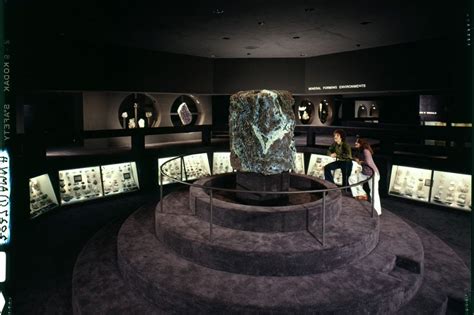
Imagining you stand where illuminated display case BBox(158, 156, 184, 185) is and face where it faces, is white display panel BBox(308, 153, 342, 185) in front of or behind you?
in front

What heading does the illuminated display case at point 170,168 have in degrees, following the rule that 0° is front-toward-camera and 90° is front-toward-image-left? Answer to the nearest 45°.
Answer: approximately 315°

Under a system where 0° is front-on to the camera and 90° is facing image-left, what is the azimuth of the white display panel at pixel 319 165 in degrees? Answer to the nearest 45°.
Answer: approximately 45°

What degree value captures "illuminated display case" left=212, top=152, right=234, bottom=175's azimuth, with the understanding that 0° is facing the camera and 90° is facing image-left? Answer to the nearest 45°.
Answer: approximately 0°

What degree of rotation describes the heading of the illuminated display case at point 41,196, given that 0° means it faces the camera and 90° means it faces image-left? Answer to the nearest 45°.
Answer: approximately 315°

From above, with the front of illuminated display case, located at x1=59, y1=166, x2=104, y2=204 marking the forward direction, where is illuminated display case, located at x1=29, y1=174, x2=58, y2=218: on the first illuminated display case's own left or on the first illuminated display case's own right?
on the first illuminated display case's own right

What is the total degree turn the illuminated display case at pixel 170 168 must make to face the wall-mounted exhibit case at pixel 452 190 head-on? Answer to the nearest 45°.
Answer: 0° — it already faces it

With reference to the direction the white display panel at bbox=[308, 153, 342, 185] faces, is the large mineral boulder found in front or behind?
in front
